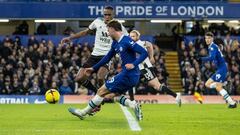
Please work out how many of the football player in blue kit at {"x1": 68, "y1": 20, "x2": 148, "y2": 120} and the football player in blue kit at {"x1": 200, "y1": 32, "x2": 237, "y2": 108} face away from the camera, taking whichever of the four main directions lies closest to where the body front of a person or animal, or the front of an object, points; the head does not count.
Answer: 0

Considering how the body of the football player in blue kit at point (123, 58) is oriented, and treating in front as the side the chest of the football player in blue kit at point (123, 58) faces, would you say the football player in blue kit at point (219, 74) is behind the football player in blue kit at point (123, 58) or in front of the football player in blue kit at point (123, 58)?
behind

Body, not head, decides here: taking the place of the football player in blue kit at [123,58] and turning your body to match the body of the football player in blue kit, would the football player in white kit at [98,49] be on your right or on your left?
on your right

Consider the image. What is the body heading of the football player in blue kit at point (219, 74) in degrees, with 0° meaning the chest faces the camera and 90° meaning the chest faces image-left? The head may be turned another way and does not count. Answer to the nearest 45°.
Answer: approximately 90°

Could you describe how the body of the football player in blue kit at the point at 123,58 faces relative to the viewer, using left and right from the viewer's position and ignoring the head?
facing the viewer and to the left of the viewer
